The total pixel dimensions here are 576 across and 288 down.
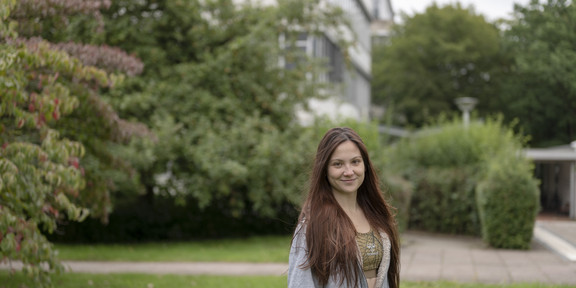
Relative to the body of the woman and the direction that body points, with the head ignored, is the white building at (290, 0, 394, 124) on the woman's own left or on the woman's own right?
on the woman's own left

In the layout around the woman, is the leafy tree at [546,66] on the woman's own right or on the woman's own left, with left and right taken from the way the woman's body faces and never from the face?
on the woman's own left

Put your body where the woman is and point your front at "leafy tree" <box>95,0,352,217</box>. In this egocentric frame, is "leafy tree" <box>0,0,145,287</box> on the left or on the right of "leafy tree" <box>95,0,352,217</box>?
left

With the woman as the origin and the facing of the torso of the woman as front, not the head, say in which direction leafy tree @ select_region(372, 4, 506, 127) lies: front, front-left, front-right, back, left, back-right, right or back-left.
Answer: back-left

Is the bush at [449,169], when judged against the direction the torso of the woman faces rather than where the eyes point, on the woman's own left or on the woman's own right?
on the woman's own left

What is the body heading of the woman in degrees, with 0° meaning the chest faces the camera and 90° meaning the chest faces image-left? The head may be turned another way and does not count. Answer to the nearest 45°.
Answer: approximately 315°

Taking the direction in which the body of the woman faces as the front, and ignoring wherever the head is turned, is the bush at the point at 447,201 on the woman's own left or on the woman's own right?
on the woman's own left

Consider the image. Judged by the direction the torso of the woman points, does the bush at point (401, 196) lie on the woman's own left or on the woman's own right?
on the woman's own left
